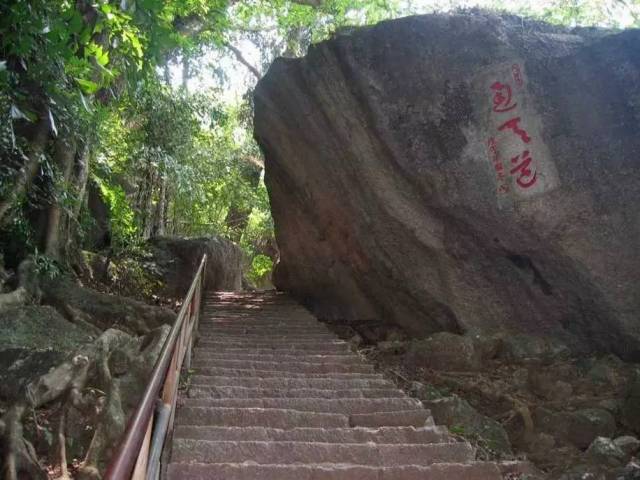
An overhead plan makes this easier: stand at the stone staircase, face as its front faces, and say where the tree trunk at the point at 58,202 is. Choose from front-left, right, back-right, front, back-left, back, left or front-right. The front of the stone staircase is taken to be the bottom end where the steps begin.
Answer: back-right

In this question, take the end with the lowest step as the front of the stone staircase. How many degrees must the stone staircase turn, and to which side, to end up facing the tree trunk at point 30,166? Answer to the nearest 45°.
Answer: approximately 135° to its right

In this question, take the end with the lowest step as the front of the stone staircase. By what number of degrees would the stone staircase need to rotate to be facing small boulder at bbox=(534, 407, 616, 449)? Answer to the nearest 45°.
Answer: approximately 90° to its left

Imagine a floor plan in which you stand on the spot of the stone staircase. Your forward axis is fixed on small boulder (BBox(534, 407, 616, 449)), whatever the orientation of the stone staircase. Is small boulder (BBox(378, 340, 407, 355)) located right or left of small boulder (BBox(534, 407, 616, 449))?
left

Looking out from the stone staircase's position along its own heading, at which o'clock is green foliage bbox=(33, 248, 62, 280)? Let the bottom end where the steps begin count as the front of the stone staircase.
The green foliage is roughly at 4 o'clock from the stone staircase.

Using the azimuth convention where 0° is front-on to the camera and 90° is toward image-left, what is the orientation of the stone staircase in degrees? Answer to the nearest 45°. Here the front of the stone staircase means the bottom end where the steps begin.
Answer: approximately 0°

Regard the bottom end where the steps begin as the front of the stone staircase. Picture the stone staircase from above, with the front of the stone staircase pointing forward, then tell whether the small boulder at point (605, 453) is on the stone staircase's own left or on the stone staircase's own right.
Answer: on the stone staircase's own left

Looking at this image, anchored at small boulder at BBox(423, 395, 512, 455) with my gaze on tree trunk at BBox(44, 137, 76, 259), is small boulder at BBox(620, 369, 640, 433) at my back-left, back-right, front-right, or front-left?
back-right

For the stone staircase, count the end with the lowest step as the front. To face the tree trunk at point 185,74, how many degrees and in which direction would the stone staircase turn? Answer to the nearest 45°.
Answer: approximately 180°
